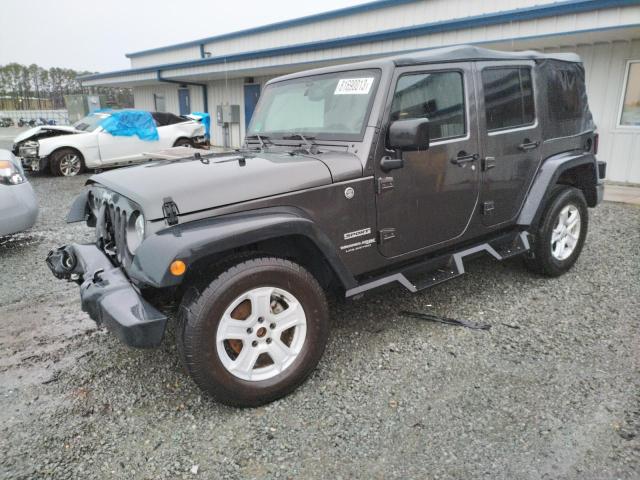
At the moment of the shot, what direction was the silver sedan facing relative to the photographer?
facing the viewer and to the right of the viewer

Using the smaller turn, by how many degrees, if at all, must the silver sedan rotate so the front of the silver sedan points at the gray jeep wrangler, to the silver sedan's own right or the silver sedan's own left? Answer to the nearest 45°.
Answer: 0° — it already faces it

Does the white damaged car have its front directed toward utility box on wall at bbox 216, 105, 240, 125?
no

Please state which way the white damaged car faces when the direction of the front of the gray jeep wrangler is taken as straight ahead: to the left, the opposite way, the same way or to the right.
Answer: the same way

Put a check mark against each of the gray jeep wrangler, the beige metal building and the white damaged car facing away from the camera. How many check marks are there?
0

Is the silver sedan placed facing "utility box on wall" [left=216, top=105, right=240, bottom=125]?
no

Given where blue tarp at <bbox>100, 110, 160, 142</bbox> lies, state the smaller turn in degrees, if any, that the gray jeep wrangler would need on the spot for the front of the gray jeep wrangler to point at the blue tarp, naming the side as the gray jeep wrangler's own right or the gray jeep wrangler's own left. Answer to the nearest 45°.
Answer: approximately 90° to the gray jeep wrangler's own right

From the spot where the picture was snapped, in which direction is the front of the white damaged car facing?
facing the viewer and to the left of the viewer

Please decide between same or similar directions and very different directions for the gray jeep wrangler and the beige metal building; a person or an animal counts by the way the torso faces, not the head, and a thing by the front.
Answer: same or similar directions

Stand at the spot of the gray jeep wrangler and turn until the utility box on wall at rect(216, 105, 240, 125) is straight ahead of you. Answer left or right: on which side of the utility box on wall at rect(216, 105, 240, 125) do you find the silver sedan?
left

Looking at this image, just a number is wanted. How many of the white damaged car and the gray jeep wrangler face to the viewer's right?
0

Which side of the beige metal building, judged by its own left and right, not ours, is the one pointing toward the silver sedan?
front

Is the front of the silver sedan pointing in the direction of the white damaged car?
no
